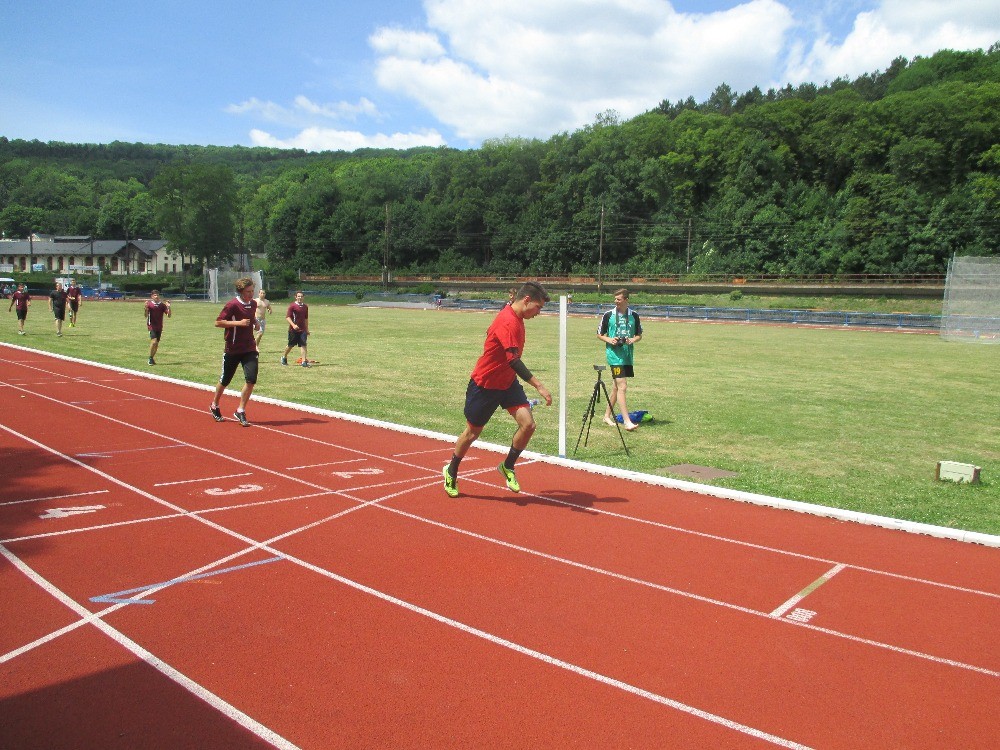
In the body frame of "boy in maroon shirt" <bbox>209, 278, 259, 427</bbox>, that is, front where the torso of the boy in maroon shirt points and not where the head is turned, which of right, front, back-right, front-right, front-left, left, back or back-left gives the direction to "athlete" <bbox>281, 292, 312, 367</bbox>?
back-left

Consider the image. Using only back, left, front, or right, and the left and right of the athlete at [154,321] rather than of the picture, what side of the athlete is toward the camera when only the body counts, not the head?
front

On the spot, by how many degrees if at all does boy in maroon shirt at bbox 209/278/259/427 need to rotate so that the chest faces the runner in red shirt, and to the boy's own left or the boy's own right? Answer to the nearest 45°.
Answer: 0° — they already face them

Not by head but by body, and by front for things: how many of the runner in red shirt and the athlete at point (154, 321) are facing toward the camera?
1

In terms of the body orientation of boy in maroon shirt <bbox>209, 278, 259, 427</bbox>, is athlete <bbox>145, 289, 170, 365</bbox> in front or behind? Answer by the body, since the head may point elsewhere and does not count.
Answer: behind

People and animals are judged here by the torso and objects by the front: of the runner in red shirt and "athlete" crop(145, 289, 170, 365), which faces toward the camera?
the athlete

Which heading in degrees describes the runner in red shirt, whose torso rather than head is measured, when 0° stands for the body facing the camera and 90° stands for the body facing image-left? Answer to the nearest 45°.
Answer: approximately 270°

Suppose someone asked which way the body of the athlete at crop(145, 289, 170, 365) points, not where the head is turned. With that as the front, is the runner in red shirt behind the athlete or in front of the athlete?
in front

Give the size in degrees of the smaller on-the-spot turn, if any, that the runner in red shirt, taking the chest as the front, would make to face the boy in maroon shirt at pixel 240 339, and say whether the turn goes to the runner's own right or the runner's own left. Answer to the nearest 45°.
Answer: approximately 135° to the runner's own left

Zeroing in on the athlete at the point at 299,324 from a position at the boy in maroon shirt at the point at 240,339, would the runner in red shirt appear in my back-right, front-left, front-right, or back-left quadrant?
back-right

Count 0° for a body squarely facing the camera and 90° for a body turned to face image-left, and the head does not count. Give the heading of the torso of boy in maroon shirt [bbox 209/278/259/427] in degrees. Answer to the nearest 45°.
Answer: approximately 315°
